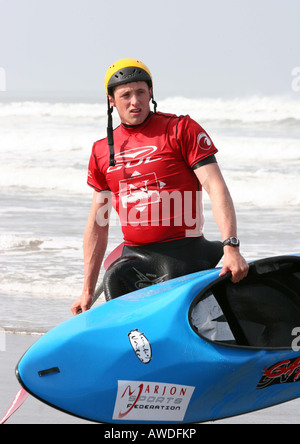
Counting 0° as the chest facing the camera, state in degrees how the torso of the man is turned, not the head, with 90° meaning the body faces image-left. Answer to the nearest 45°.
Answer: approximately 45°
